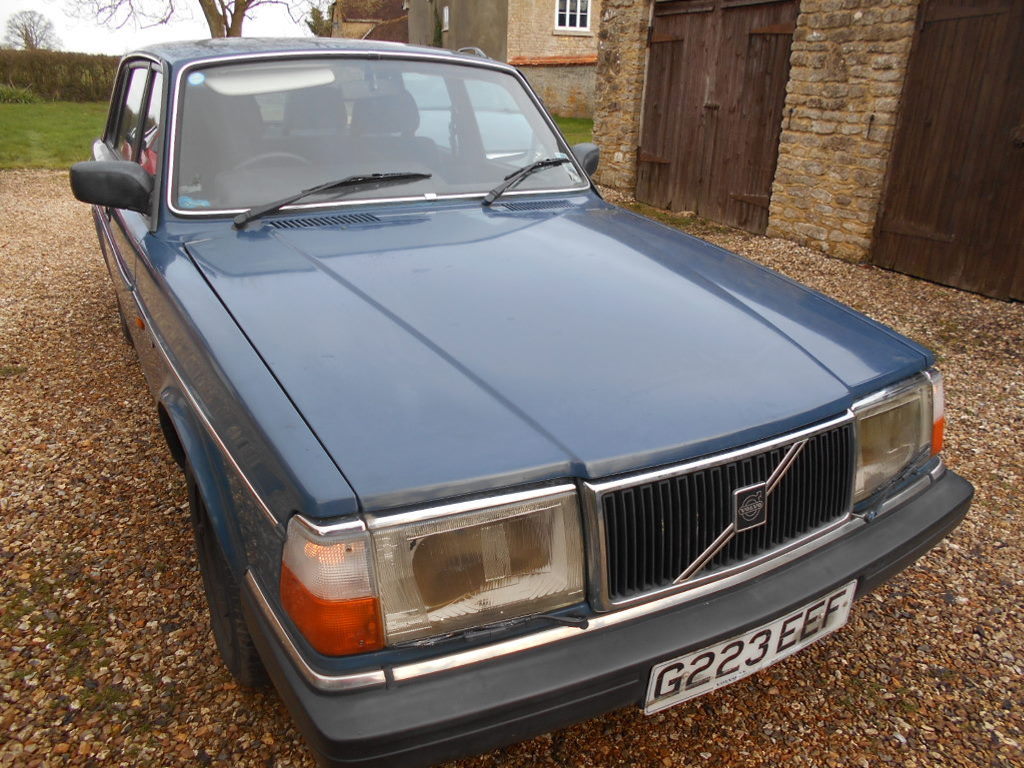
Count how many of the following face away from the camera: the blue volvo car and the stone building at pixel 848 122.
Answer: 0

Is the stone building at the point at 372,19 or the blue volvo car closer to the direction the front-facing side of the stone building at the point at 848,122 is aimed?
the blue volvo car

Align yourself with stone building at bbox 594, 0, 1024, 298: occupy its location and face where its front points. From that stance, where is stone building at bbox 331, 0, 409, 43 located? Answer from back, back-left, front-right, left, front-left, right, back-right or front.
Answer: right

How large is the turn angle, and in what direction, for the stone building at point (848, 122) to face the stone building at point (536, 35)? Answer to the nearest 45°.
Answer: approximately 90° to its right

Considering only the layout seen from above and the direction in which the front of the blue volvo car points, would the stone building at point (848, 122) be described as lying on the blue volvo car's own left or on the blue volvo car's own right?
on the blue volvo car's own left

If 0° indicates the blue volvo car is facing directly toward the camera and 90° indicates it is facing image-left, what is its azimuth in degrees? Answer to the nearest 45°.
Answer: approximately 315°

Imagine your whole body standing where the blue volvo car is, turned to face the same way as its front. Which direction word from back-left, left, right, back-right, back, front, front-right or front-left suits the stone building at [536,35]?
back-left

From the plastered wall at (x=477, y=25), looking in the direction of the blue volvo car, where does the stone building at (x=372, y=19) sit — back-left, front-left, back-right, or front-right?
back-right

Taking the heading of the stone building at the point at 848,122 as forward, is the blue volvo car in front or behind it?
in front

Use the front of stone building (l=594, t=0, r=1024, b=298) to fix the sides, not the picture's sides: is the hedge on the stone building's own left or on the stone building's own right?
on the stone building's own right

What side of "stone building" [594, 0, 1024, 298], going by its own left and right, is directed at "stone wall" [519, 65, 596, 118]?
right

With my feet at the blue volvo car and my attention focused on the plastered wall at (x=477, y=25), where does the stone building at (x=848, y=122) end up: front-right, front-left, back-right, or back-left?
front-right

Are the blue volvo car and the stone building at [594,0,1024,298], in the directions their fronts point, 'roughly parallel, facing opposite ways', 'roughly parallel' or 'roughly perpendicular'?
roughly perpendicular

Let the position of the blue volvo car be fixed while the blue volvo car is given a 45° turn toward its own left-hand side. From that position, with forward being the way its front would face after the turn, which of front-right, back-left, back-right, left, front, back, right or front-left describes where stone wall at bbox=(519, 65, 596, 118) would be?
left

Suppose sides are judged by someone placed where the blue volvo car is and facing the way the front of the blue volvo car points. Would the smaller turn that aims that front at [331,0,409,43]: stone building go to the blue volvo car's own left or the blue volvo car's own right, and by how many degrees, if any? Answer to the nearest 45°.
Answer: approximately 135° to the blue volvo car's own left

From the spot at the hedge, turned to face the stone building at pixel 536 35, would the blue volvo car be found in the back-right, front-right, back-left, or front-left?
front-right
